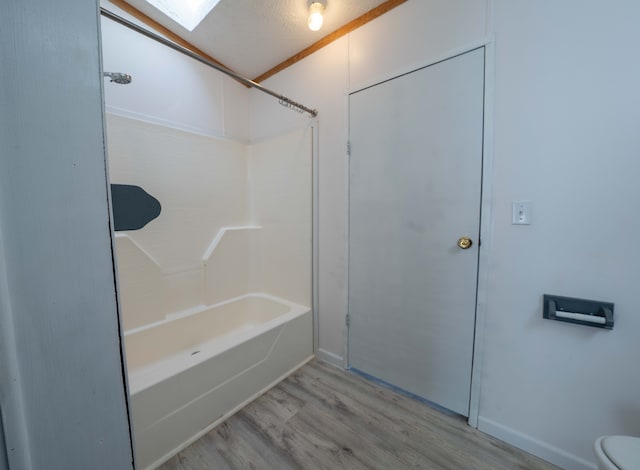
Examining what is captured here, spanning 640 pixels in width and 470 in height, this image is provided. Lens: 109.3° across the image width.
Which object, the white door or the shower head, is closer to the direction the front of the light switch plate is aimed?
the shower head

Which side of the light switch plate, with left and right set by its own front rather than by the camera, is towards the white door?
right

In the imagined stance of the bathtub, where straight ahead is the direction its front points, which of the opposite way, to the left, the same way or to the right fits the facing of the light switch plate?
to the right

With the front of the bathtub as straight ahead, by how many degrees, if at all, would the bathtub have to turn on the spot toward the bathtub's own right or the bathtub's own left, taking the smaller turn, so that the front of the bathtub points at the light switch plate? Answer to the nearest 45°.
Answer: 0° — it already faces it

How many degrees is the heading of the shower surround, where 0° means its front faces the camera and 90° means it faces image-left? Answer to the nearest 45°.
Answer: approximately 315°
